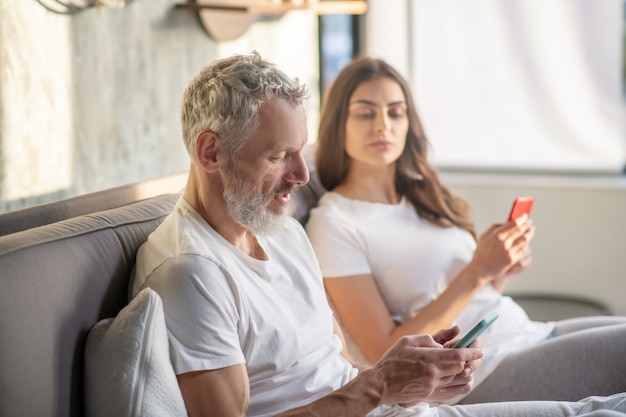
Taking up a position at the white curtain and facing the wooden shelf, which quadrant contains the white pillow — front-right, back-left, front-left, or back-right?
front-left

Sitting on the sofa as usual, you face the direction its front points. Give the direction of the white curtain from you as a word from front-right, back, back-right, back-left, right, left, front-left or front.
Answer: left

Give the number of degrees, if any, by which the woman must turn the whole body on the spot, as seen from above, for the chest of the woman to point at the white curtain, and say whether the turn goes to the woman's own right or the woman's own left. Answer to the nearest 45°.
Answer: approximately 135° to the woman's own left

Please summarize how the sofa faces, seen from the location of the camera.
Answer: facing the viewer and to the right of the viewer

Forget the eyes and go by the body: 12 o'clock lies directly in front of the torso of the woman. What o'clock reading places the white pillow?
The white pillow is roughly at 2 o'clock from the woman.

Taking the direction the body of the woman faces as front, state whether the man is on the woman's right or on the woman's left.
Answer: on the woman's right

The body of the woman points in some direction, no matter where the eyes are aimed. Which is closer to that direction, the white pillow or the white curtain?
the white pillow
